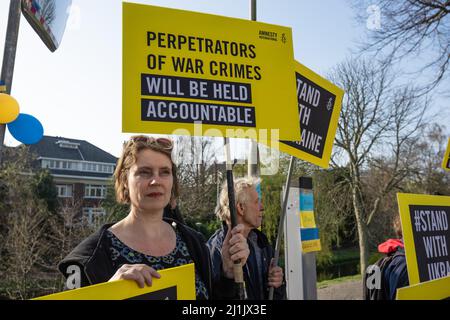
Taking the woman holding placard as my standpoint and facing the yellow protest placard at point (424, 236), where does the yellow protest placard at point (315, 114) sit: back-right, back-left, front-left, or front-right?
front-left

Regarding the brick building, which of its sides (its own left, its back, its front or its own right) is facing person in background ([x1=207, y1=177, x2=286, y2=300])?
front

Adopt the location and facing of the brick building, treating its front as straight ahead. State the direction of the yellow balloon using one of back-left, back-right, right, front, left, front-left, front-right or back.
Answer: front

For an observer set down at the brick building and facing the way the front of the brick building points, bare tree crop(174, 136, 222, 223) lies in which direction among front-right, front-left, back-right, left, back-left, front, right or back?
front

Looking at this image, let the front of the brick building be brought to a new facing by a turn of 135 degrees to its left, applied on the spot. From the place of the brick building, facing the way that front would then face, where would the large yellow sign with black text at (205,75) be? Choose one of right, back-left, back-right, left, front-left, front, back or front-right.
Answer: back-right

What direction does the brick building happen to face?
toward the camera

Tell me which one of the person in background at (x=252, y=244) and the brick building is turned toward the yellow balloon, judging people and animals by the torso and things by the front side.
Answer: the brick building

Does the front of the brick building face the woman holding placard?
yes

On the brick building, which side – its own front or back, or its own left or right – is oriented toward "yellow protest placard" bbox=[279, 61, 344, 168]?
front
